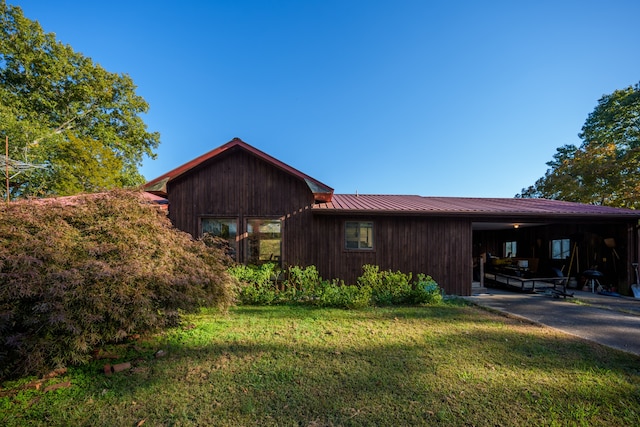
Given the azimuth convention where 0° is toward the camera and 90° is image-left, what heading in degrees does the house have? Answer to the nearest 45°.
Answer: approximately 0°

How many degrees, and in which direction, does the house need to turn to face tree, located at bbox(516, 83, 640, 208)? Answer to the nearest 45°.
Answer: approximately 135° to its left

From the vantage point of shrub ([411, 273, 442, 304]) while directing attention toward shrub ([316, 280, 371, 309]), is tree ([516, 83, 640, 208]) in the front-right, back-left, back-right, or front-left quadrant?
back-right

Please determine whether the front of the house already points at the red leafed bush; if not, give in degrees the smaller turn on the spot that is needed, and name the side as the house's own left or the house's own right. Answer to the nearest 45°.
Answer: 0° — it already faces it
